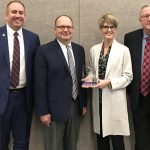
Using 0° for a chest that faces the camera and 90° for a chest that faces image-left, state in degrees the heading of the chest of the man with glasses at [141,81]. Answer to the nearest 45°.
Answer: approximately 0°

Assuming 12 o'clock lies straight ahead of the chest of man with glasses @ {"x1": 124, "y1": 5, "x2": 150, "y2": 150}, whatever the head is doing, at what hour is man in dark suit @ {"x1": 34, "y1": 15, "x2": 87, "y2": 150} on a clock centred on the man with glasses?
The man in dark suit is roughly at 2 o'clock from the man with glasses.

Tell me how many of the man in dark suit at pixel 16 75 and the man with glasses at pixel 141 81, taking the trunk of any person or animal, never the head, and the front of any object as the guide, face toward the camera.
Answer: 2

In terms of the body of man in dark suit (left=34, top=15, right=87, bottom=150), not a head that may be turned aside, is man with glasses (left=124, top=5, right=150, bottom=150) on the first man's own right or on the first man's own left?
on the first man's own left

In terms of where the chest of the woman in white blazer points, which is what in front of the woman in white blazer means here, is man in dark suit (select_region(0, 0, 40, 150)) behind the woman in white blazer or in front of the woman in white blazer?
in front

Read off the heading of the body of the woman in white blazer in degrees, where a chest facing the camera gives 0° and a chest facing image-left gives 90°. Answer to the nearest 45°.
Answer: approximately 45°

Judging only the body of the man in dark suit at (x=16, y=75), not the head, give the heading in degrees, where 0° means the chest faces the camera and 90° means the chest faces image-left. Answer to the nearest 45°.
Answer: approximately 0°

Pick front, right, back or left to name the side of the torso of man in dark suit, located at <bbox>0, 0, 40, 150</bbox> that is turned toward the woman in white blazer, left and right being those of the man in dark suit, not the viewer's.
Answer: left

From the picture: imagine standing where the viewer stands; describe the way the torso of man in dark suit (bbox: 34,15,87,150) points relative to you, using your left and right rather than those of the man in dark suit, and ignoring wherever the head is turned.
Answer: facing the viewer and to the right of the viewer
